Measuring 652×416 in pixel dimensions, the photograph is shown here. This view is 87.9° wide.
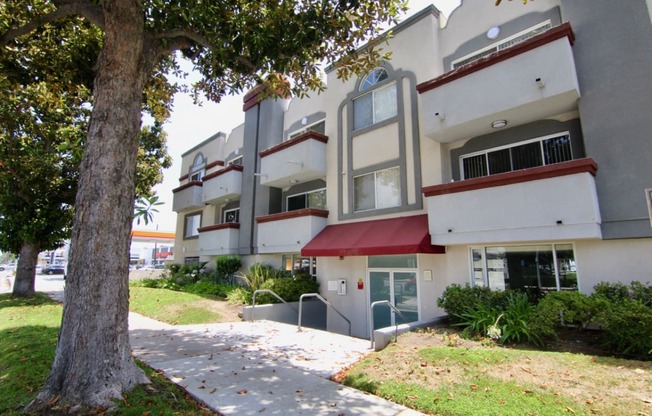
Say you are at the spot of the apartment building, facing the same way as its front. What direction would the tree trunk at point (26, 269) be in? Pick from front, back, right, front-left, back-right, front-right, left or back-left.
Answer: front-right

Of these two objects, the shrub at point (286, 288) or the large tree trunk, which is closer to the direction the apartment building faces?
the large tree trunk

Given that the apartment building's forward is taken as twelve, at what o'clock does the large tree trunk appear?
The large tree trunk is roughly at 12 o'clock from the apartment building.

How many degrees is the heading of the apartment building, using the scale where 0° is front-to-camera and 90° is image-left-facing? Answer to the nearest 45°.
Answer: approximately 45°

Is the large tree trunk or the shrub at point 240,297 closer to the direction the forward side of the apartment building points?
the large tree trunk

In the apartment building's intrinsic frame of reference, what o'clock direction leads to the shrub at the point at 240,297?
The shrub is roughly at 2 o'clock from the apartment building.

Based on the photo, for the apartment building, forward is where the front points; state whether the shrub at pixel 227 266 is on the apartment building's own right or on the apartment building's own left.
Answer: on the apartment building's own right

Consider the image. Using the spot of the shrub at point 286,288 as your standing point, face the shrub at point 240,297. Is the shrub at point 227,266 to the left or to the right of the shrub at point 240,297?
right
